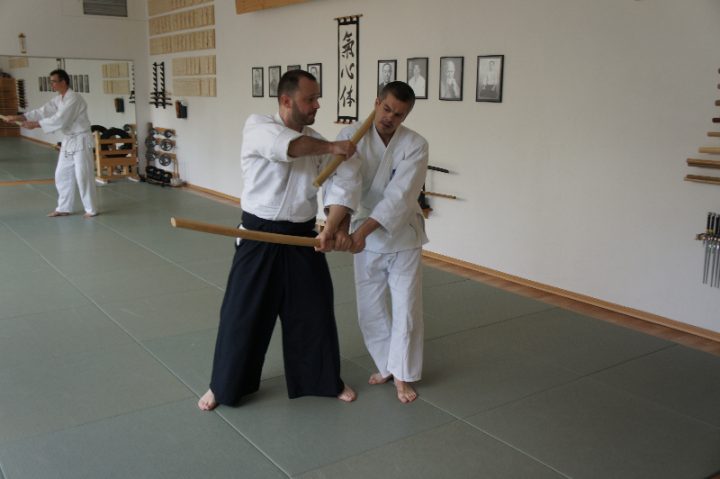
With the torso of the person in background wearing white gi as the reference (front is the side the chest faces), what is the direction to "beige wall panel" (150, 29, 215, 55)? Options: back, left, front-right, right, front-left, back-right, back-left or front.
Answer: back

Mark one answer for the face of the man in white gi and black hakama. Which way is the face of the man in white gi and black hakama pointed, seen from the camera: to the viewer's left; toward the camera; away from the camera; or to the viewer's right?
to the viewer's right

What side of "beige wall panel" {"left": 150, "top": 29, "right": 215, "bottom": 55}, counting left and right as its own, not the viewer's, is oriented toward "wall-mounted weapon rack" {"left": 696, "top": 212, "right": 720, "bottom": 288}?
left

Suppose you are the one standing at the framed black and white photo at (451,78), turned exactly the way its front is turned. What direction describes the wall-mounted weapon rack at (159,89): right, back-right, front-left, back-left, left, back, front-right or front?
right

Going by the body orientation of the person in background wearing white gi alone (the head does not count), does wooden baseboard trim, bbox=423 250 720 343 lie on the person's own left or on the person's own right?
on the person's own left

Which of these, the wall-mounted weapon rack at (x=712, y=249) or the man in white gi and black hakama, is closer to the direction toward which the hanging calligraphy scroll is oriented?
the man in white gi and black hakama

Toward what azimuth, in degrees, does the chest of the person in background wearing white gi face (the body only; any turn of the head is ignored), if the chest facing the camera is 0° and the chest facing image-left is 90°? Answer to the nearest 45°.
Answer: approximately 45°
